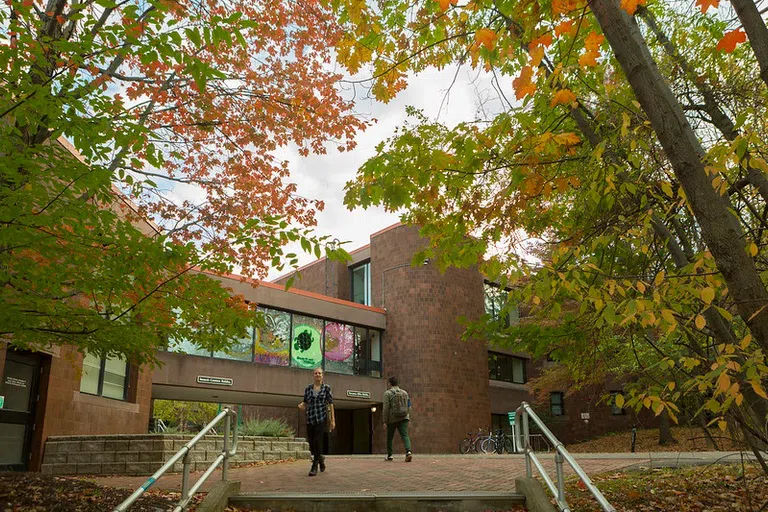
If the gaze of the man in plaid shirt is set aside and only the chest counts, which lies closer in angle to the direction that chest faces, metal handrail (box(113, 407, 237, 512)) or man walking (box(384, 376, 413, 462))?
the metal handrail

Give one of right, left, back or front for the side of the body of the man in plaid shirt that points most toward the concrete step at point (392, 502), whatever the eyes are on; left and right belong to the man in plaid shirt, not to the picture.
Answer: front

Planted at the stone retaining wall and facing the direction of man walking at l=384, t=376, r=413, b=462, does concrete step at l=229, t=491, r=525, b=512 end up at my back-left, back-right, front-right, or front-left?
front-right

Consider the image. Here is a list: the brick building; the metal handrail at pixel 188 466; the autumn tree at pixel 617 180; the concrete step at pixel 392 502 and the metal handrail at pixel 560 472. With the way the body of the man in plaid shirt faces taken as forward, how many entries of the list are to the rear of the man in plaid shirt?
1

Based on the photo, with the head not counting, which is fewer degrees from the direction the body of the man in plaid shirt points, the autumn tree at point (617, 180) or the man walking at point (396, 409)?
the autumn tree

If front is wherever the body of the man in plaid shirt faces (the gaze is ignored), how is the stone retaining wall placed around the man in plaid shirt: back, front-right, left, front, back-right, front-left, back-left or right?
back-right

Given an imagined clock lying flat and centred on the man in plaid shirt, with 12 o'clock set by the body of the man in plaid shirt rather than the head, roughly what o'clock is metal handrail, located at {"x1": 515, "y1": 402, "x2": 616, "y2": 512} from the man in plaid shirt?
The metal handrail is roughly at 11 o'clock from the man in plaid shirt.

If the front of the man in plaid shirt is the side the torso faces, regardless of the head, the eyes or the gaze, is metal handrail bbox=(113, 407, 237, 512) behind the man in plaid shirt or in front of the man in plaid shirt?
in front

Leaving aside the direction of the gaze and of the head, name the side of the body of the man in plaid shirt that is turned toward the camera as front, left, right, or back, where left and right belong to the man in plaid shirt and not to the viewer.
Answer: front

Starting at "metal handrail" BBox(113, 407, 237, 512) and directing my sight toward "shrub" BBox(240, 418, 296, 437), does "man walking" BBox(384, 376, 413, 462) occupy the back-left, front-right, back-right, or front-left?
front-right

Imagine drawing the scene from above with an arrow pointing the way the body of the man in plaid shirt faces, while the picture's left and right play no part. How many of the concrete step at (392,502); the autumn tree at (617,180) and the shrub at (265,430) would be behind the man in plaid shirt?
1

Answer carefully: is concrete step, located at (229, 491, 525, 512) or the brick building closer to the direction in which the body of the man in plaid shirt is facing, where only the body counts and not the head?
the concrete step

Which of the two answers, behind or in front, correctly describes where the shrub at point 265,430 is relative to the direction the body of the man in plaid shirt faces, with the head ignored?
behind
